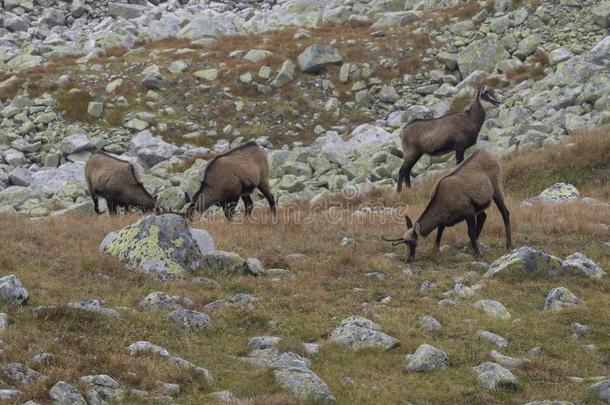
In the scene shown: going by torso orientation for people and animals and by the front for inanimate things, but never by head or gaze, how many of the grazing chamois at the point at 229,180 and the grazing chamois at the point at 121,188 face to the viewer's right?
1

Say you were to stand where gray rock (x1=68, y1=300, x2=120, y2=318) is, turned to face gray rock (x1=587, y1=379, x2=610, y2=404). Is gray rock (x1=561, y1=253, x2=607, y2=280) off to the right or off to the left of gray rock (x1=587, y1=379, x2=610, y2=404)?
left

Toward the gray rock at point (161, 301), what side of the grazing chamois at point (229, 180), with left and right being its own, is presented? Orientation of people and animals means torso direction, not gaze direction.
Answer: left

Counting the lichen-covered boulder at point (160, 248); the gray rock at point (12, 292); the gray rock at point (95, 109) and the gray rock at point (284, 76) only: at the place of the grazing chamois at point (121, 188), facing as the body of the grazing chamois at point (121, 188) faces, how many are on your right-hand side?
2

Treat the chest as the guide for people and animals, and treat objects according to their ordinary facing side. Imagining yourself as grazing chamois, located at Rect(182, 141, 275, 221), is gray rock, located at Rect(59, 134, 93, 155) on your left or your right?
on your right

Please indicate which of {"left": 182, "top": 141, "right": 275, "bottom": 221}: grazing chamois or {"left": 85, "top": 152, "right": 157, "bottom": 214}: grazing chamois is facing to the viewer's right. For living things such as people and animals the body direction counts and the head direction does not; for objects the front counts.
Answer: {"left": 85, "top": 152, "right": 157, "bottom": 214}: grazing chamois

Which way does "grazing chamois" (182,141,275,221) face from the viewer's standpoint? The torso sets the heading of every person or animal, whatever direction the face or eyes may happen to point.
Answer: to the viewer's left

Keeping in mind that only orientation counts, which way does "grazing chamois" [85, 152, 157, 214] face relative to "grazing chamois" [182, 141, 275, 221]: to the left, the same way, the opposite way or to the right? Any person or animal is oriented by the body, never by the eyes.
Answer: the opposite way

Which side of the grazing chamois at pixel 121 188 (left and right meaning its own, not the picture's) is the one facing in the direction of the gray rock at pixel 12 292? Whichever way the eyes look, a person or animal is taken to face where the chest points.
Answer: right

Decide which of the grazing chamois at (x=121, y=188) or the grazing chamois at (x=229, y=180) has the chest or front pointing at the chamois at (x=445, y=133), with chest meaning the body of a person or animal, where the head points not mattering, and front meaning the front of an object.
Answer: the grazing chamois at (x=121, y=188)

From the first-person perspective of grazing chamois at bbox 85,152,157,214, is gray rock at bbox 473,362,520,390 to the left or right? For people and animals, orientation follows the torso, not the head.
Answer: on its right

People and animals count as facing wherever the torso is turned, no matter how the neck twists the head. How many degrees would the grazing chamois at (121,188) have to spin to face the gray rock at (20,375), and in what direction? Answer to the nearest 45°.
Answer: approximately 90° to its right

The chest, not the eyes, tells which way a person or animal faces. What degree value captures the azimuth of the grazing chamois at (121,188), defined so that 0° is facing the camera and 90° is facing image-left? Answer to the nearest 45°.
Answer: approximately 270°
